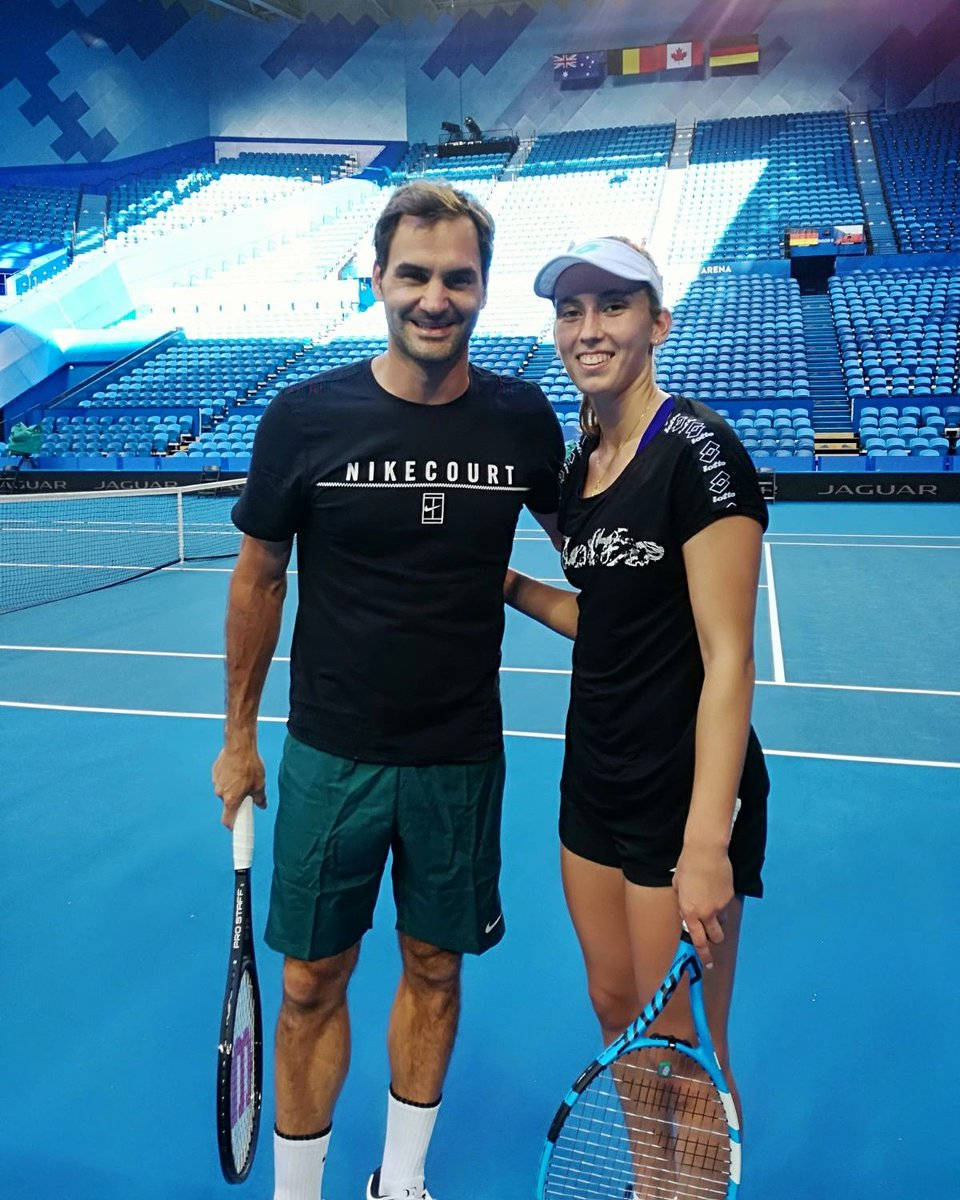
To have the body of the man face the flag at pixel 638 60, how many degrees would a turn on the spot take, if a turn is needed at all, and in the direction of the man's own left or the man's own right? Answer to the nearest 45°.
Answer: approximately 180°

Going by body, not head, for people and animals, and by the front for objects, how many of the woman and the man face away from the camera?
0

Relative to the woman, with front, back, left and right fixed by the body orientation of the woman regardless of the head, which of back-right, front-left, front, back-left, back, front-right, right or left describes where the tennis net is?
right

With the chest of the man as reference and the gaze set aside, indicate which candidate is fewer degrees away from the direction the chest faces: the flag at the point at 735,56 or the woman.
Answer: the woman

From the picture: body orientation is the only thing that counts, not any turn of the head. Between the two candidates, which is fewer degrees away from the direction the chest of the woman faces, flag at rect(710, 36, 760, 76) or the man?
the man

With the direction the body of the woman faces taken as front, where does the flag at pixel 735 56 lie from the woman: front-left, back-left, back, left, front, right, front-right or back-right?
back-right

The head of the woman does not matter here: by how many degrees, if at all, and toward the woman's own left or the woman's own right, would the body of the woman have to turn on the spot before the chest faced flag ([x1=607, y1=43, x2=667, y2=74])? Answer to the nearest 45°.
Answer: approximately 135° to the woman's own right

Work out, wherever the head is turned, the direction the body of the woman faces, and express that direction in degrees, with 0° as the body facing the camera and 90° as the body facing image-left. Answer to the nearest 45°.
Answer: approximately 45°

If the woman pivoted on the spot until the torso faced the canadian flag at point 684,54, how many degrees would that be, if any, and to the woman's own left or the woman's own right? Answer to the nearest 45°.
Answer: approximately 135° to the woman's own right

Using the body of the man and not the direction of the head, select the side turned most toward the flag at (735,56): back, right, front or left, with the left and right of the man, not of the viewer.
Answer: back

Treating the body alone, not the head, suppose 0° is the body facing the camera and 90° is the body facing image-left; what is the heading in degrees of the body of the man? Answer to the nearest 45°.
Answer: approximately 0°

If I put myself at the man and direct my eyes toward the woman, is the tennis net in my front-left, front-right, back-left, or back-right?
back-left

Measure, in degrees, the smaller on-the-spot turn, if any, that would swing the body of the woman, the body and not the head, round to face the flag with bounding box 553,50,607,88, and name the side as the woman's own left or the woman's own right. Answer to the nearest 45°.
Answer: approximately 135° to the woman's own right
